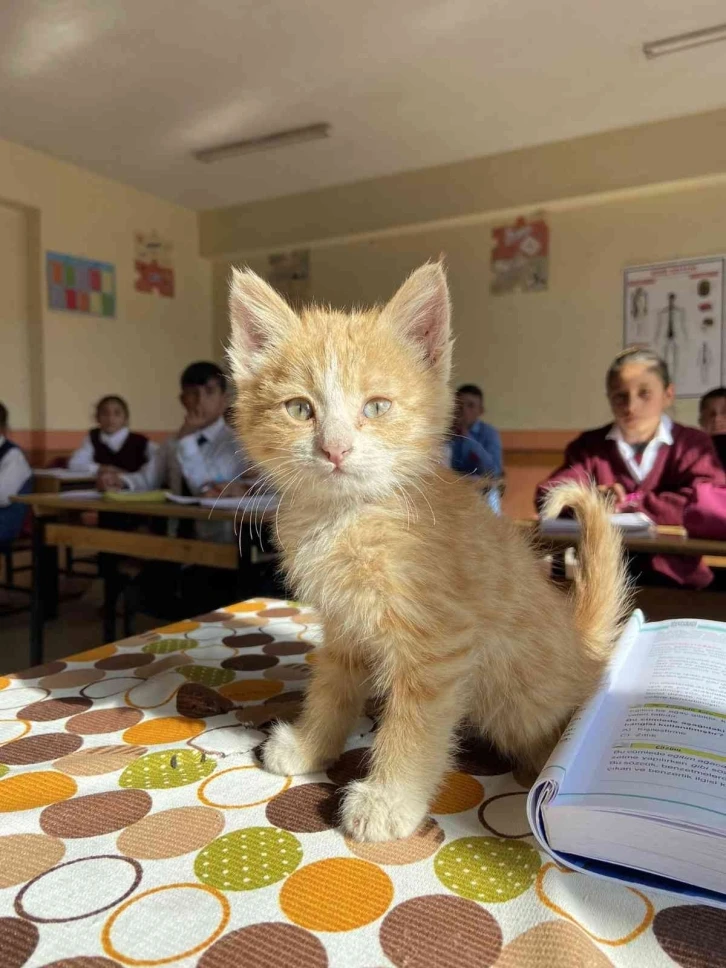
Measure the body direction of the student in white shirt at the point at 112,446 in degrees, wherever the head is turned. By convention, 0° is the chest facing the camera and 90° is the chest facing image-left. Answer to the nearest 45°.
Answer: approximately 0°

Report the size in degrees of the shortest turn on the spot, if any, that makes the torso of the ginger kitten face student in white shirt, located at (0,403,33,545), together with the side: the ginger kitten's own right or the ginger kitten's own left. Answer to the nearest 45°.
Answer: approximately 90° to the ginger kitten's own right

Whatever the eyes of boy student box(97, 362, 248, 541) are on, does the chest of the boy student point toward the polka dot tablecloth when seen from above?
yes

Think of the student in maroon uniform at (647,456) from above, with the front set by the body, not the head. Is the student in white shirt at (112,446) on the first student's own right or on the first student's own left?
on the first student's own right

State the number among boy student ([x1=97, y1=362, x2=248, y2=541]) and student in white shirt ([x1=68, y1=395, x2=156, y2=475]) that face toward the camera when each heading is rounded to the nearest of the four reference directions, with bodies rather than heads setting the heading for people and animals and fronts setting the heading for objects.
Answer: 2

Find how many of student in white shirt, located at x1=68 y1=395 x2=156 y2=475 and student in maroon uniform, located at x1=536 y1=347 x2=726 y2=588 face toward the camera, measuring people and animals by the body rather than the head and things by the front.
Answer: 2
